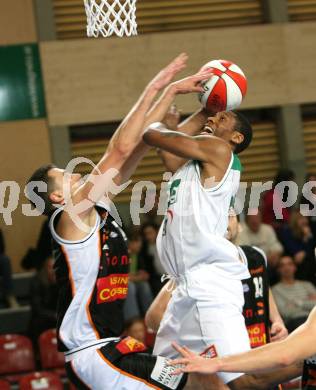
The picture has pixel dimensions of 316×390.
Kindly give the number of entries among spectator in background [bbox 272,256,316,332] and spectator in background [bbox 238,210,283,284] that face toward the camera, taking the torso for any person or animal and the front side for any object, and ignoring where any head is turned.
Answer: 2

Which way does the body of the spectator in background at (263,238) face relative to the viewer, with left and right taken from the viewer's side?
facing the viewer

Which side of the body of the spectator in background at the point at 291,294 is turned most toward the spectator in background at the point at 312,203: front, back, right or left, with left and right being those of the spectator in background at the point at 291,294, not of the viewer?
back

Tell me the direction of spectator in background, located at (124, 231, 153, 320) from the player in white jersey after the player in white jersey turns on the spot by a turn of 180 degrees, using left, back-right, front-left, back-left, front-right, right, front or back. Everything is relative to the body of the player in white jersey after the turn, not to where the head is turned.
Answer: left
